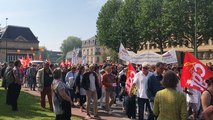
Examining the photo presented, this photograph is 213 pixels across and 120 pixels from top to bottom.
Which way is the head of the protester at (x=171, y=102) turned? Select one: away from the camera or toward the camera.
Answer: away from the camera

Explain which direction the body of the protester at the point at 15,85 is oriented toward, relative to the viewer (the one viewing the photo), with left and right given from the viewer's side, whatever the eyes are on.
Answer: facing to the right of the viewer

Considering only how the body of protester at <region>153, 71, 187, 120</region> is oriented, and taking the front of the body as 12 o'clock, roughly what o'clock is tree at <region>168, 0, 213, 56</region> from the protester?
The tree is roughly at 12 o'clock from the protester.

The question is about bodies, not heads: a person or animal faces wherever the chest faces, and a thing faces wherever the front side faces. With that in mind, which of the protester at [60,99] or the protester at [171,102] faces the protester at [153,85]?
the protester at [171,102]

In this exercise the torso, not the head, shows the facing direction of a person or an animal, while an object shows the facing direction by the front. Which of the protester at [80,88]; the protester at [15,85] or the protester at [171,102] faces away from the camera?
the protester at [171,102]

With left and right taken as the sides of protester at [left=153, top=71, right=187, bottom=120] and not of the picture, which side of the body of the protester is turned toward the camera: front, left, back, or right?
back
